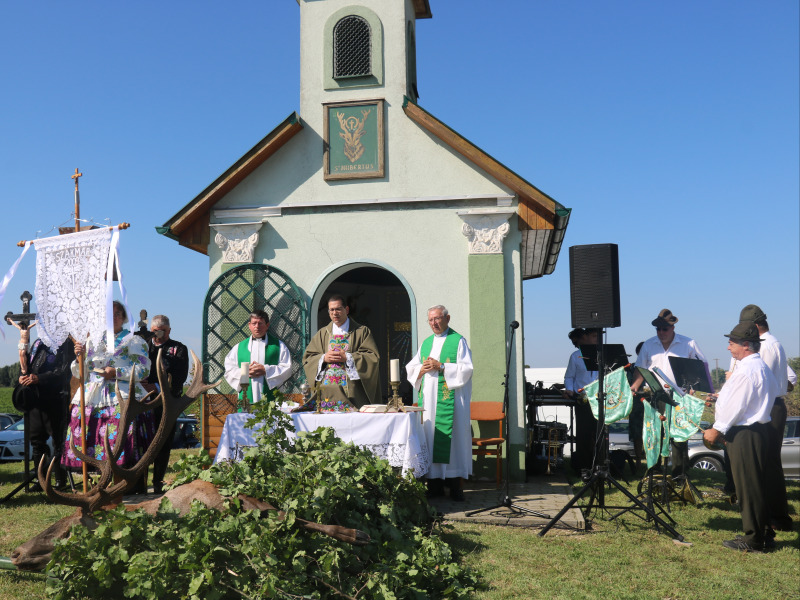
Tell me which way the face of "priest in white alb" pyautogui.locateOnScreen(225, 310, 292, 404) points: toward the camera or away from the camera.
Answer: toward the camera

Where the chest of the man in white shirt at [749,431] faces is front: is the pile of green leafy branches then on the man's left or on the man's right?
on the man's left

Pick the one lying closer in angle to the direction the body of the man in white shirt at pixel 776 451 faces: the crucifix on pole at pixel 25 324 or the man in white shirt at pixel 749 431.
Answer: the crucifix on pole

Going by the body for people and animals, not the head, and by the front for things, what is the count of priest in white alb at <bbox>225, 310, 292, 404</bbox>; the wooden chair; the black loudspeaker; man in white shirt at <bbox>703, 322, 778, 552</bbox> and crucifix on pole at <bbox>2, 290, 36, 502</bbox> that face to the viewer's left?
1

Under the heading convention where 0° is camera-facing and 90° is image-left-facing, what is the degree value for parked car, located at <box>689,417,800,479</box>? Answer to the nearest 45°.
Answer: approximately 90°

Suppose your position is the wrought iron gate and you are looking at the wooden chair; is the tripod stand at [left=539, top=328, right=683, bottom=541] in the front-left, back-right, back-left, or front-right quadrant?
front-right

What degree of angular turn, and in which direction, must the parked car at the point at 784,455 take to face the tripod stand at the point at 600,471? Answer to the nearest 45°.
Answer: approximately 90° to its left

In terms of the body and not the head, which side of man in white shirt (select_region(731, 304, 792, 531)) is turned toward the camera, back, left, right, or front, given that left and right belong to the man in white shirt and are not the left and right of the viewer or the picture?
left

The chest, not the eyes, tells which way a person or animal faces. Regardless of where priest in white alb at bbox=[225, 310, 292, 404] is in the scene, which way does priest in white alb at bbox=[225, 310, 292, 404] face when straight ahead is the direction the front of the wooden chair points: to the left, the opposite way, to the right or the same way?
the same way

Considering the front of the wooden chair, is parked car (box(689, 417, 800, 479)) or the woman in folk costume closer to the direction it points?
the woman in folk costume

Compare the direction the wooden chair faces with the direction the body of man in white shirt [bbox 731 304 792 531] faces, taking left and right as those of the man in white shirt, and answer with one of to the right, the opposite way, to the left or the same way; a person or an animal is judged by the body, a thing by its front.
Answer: to the left

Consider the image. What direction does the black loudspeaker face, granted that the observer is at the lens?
facing the viewer

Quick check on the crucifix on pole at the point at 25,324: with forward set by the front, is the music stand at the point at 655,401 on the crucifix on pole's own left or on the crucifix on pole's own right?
on the crucifix on pole's own left

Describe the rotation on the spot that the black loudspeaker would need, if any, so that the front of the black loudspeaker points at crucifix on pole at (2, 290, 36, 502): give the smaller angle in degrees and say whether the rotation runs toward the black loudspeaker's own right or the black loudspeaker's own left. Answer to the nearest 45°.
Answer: approximately 90° to the black loudspeaker's own right

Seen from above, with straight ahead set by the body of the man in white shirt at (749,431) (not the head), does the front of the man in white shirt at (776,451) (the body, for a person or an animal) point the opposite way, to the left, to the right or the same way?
the same way

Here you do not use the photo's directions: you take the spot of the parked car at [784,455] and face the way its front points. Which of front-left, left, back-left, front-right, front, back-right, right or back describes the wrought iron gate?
front-left
